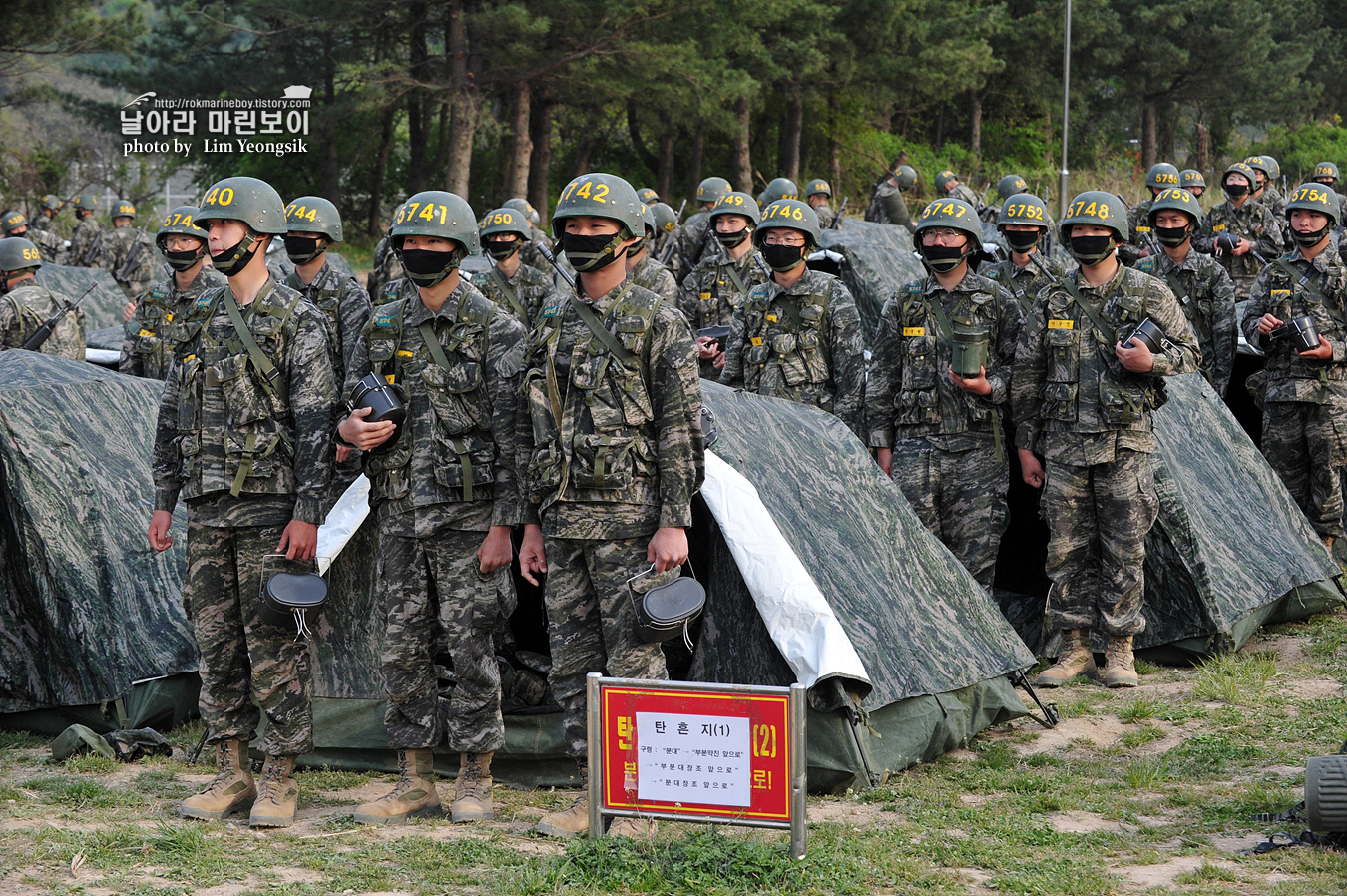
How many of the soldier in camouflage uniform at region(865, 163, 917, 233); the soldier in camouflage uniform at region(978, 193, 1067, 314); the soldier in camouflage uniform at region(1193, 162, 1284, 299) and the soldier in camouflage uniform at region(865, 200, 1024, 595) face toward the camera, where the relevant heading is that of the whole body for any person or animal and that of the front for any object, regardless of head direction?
3

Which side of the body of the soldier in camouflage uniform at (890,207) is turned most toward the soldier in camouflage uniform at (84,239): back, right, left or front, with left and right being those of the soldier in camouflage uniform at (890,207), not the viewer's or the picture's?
back

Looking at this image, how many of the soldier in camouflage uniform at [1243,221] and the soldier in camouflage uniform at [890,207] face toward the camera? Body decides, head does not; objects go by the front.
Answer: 1

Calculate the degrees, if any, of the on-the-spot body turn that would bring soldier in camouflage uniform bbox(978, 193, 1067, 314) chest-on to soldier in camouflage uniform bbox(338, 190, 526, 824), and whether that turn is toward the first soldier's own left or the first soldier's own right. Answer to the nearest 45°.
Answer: approximately 45° to the first soldier's own right

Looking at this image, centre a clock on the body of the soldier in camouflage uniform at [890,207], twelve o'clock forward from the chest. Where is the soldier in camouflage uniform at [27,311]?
the soldier in camouflage uniform at [27,311] is roughly at 4 o'clock from the soldier in camouflage uniform at [890,207].

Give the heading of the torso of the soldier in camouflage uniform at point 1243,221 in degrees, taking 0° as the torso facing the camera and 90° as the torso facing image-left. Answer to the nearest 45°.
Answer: approximately 0°

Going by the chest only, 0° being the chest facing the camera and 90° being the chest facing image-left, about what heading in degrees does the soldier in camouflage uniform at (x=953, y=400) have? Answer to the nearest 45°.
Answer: approximately 0°

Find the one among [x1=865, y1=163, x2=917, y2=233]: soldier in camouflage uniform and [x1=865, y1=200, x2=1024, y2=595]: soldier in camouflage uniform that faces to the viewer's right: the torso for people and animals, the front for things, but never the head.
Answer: [x1=865, y1=163, x2=917, y2=233]: soldier in camouflage uniform

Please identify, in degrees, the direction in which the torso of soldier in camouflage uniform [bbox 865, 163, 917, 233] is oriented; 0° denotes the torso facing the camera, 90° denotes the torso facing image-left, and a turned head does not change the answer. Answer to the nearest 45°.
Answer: approximately 270°

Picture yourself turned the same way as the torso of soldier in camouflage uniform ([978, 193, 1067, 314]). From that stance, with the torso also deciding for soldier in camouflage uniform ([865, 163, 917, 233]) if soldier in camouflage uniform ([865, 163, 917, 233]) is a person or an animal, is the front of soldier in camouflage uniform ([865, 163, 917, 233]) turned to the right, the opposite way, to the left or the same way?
to the left

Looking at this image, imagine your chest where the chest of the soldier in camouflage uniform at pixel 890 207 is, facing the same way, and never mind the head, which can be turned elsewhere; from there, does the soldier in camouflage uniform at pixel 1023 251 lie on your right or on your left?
on your right

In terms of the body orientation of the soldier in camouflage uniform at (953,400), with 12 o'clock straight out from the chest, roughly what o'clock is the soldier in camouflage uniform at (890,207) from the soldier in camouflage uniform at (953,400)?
the soldier in camouflage uniform at (890,207) is roughly at 6 o'clock from the soldier in camouflage uniform at (953,400).

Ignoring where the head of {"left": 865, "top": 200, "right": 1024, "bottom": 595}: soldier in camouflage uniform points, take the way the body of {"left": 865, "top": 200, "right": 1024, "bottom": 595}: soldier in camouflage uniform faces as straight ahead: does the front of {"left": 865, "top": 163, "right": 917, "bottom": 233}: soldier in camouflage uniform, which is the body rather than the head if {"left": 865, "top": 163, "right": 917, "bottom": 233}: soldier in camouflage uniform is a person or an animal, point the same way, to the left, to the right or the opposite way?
to the left
